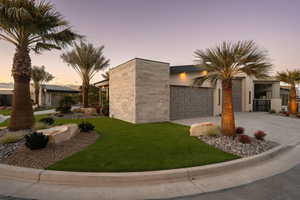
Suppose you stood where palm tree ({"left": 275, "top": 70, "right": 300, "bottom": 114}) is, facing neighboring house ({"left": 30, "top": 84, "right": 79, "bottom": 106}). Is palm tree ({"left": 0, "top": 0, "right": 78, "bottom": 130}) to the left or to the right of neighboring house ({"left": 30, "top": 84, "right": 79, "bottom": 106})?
left

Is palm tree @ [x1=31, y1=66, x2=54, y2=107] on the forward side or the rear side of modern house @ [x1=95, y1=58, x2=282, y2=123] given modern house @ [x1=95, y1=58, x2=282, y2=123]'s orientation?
on the rear side

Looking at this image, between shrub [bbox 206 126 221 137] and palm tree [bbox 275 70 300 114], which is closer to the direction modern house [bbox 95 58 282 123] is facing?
the shrub

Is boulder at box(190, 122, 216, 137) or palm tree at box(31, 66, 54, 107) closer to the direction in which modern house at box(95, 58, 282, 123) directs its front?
the boulder

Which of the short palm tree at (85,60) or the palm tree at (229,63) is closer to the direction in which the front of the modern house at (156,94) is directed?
the palm tree

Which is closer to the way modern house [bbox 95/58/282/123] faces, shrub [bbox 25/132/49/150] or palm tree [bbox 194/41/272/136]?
the palm tree

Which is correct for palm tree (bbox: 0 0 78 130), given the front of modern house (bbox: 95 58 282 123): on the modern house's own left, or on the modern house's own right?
on the modern house's own right

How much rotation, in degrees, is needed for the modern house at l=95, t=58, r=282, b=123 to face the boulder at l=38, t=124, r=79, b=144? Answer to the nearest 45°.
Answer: approximately 45° to its right

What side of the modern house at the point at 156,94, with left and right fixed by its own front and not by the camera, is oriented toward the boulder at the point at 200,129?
front

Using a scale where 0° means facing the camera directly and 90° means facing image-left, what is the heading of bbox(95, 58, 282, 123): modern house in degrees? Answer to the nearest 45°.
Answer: approximately 315°

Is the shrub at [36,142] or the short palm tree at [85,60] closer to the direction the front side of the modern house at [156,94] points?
the shrub
